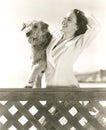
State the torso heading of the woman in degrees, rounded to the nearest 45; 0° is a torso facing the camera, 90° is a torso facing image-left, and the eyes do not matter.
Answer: approximately 45°

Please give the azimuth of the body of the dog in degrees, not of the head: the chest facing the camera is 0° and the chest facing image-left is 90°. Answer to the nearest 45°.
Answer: approximately 45°
